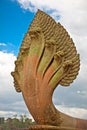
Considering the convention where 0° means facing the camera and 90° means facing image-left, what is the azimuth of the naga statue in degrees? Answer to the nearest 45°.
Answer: approximately 45°
